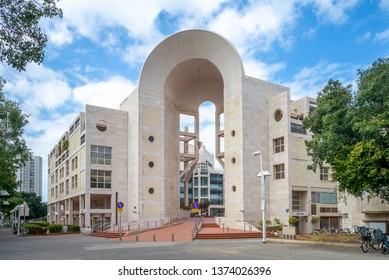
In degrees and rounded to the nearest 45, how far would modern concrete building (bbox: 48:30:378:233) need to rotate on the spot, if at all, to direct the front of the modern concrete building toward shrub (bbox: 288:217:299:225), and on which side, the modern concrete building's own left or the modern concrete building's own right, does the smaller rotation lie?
approximately 45° to the modern concrete building's own left

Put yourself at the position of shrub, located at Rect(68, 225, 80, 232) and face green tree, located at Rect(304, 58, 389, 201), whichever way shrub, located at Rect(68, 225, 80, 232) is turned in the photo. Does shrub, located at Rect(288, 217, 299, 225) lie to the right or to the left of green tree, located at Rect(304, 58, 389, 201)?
left

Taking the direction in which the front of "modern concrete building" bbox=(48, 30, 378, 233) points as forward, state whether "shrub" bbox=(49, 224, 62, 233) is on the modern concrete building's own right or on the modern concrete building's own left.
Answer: on the modern concrete building's own right

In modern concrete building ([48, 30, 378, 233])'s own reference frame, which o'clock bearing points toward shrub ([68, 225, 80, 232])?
The shrub is roughly at 3 o'clock from the modern concrete building.

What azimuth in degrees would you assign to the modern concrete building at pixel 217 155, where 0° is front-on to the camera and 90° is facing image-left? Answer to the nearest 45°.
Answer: approximately 0°

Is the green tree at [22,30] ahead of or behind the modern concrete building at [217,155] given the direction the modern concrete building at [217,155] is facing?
ahead

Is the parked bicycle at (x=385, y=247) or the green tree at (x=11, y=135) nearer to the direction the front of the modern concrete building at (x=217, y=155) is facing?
the parked bicycle

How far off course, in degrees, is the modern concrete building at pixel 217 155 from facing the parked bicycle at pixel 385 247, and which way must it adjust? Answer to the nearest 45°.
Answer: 0° — it already faces it

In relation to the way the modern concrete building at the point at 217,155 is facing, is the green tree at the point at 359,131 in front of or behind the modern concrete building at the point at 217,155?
in front
